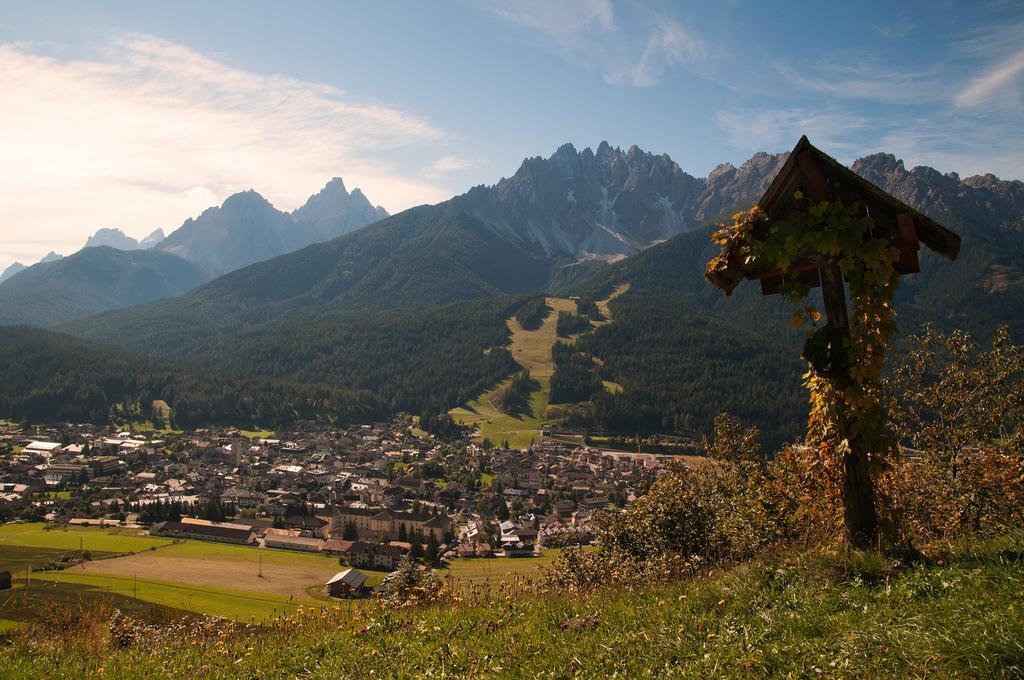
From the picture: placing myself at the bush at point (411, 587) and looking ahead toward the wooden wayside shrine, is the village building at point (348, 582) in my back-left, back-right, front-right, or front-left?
back-left

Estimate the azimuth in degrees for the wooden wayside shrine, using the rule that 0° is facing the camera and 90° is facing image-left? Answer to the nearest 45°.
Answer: approximately 45°

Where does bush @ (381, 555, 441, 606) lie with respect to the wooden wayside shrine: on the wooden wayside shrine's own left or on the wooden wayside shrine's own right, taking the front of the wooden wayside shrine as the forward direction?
on the wooden wayside shrine's own right

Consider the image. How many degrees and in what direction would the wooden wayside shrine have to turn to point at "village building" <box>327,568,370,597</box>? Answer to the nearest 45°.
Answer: approximately 90° to its right

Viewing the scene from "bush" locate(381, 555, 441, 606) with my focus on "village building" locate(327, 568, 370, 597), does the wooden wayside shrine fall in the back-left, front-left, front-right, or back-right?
back-right
